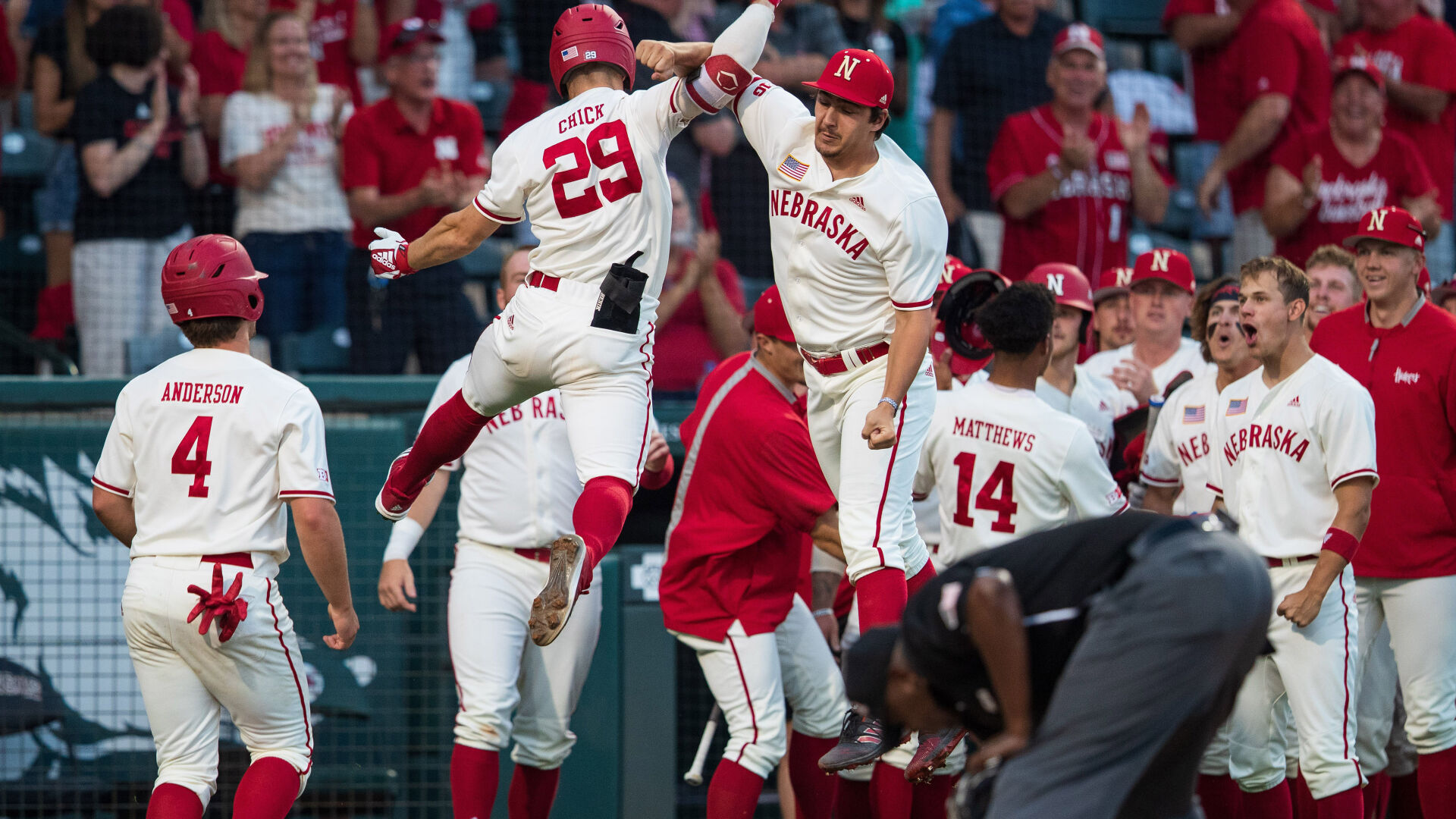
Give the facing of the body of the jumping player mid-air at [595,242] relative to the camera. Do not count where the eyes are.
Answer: away from the camera

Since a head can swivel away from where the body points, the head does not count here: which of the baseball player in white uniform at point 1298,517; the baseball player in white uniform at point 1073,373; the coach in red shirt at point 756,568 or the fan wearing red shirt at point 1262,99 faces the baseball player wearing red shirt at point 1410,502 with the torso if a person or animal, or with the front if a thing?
the coach in red shirt

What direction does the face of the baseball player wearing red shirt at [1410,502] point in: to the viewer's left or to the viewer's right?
to the viewer's left

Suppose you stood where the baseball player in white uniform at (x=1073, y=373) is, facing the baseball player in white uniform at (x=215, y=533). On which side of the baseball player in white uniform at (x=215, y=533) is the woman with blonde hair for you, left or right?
right

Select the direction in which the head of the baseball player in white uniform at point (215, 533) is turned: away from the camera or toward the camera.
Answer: away from the camera

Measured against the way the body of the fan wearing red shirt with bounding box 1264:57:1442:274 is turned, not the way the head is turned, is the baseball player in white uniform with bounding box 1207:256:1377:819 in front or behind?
in front

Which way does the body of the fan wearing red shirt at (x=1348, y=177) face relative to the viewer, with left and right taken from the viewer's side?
facing the viewer

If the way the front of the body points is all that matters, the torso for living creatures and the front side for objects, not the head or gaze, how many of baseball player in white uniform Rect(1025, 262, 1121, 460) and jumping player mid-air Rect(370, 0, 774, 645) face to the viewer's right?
0

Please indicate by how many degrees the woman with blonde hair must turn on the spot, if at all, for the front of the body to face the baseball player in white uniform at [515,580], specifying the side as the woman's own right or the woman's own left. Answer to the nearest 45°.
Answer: approximately 45° to the woman's own right

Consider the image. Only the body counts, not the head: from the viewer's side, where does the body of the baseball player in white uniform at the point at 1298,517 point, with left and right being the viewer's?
facing the viewer and to the left of the viewer

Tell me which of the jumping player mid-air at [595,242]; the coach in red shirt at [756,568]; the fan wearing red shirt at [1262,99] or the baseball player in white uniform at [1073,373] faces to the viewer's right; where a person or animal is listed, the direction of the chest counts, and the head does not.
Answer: the coach in red shirt

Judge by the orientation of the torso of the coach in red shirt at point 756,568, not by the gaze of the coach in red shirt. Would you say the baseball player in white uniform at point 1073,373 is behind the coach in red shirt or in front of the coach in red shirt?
in front
